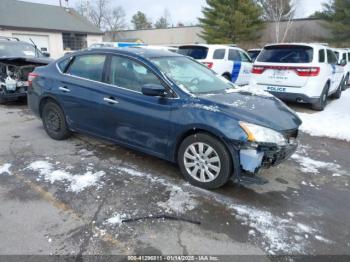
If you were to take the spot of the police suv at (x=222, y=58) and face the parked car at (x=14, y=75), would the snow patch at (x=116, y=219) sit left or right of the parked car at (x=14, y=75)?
left

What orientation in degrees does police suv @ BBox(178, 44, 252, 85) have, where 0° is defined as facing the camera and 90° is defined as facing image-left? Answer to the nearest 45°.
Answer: approximately 225°

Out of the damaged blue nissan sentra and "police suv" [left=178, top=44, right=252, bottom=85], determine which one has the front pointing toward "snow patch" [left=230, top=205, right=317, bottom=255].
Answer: the damaged blue nissan sentra

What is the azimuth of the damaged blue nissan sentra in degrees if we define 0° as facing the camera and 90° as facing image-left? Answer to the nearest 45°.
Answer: approximately 315°

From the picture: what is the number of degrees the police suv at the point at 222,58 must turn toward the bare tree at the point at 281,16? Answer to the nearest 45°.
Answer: approximately 45° to its left

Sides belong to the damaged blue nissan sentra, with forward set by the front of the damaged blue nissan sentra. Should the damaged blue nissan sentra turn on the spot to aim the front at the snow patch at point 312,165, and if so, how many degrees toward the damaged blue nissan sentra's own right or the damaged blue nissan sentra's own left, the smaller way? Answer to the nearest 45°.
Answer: approximately 45° to the damaged blue nissan sentra's own left

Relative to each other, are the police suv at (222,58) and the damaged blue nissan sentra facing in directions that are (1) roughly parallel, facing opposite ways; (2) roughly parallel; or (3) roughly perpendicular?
roughly perpendicular

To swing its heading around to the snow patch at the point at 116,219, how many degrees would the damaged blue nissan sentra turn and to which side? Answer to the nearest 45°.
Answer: approximately 90° to its right

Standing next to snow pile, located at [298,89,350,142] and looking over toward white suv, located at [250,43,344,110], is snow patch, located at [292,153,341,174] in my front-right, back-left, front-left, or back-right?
back-left

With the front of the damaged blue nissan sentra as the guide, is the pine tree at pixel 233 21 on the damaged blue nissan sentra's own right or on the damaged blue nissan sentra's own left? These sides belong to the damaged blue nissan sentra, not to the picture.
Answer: on the damaged blue nissan sentra's own left

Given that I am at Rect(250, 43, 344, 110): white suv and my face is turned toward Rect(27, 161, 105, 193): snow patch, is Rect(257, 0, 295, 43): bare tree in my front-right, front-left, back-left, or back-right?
back-right

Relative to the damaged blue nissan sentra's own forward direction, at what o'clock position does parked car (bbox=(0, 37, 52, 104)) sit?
The parked car is roughly at 6 o'clock from the damaged blue nissan sentra.

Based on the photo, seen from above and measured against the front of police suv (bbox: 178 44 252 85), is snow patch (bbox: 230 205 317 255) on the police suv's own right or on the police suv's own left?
on the police suv's own right

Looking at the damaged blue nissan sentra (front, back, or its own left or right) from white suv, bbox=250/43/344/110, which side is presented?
left

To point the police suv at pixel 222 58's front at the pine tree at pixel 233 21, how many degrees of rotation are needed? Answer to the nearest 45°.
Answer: approximately 45° to its left

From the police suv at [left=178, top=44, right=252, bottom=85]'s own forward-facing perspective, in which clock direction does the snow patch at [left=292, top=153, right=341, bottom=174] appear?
The snow patch is roughly at 4 o'clock from the police suv.

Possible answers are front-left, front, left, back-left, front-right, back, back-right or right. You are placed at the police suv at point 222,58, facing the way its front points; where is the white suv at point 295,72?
right
